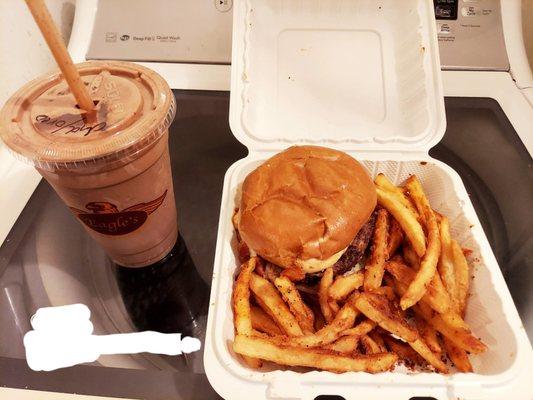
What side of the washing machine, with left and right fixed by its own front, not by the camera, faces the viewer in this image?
front
